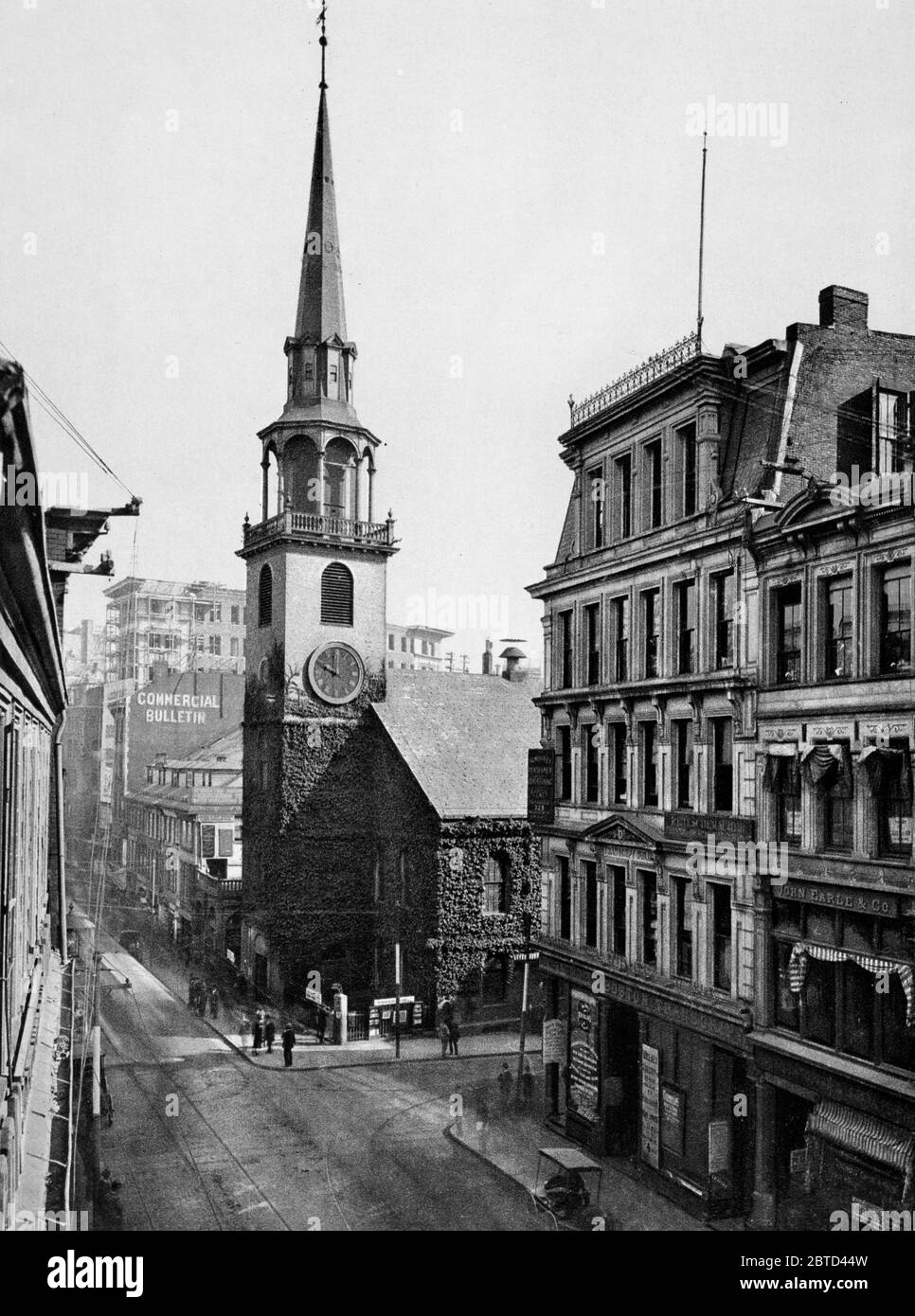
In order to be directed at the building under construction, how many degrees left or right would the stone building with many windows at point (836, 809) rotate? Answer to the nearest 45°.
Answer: approximately 90° to its right

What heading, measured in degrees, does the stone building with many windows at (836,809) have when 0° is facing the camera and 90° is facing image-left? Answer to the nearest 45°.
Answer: approximately 45°

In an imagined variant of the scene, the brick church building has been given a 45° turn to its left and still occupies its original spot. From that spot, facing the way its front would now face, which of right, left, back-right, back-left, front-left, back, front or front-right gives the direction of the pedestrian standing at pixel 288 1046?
front

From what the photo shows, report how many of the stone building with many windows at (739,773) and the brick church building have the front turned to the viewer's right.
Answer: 0

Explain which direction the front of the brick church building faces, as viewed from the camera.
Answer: facing the viewer and to the left of the viewer

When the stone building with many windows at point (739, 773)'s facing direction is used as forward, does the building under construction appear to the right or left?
on its right

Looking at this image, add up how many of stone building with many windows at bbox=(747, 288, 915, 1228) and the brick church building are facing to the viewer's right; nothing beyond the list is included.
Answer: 0
